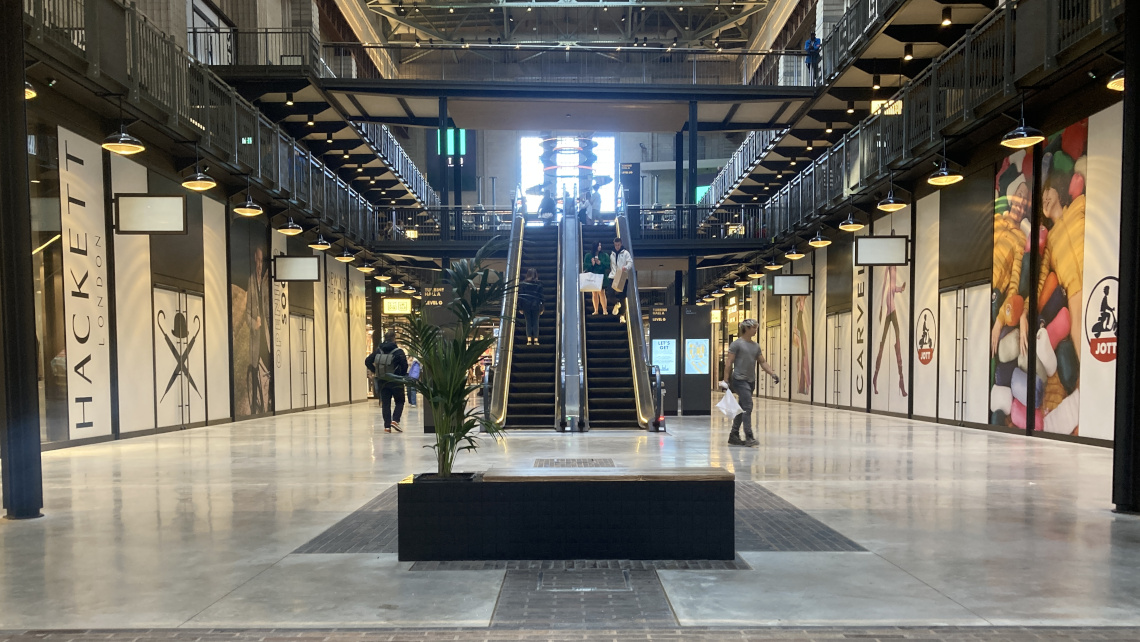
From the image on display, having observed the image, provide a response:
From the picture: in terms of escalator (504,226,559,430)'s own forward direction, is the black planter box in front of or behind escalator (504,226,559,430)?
in front

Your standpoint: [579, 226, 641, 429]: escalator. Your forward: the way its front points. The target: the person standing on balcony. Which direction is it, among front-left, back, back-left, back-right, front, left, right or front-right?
back-left

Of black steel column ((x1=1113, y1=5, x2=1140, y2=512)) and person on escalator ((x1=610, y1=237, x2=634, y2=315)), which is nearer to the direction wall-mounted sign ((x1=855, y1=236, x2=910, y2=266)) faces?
the black steel column

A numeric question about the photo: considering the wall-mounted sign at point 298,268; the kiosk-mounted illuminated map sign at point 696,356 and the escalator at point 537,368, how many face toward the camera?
3

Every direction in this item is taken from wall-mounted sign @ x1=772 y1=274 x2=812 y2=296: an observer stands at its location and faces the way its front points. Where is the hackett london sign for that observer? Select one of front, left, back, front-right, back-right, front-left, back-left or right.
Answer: front-right

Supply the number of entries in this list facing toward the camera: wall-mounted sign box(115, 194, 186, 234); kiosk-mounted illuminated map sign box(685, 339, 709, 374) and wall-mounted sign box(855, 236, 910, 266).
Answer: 3

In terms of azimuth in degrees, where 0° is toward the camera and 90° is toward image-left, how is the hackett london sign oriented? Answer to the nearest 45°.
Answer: approximately 315°

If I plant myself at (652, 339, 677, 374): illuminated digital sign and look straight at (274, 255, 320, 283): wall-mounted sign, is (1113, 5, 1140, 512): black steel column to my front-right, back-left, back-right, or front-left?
back-left

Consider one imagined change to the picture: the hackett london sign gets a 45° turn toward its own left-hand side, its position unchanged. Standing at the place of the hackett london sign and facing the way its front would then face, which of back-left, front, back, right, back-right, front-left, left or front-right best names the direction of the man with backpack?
front

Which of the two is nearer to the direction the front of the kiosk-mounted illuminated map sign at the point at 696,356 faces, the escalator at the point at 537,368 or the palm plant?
the palm plant
